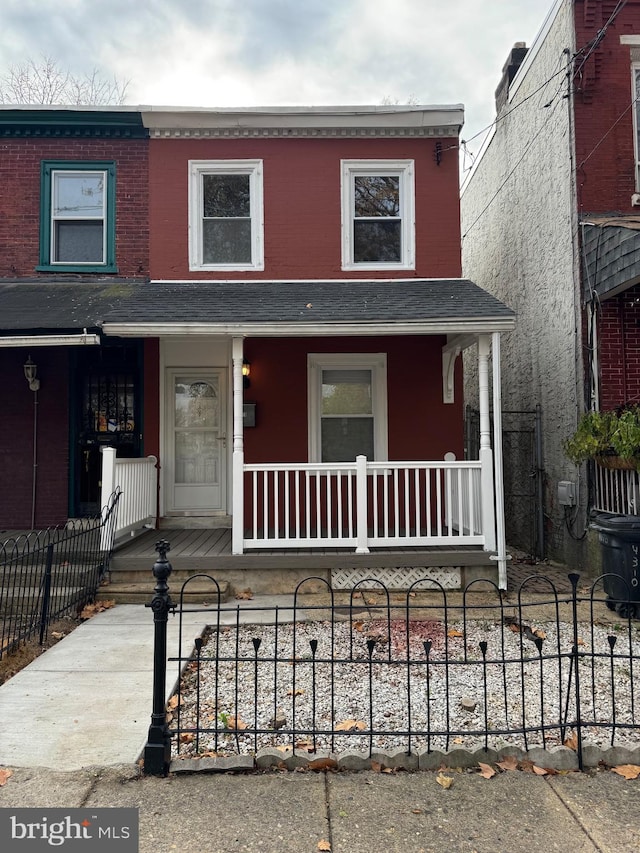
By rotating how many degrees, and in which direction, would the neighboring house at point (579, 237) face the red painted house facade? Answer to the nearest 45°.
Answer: approximately 90° to its right

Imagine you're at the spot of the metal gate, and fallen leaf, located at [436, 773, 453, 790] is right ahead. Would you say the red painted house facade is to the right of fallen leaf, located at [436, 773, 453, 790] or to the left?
right

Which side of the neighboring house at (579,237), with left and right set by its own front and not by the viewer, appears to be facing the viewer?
front

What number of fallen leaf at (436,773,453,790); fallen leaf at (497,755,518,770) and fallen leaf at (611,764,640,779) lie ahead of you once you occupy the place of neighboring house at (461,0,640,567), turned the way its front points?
3

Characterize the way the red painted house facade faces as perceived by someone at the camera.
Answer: facing the viewer

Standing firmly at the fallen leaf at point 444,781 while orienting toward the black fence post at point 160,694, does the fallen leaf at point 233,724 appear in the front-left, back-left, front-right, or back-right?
front-right

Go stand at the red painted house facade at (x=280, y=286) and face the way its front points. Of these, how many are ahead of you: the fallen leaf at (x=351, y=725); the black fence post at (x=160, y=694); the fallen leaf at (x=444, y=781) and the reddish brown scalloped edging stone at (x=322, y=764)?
4

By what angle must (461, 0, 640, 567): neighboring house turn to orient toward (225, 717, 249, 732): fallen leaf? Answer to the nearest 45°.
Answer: approximately 45° to its right

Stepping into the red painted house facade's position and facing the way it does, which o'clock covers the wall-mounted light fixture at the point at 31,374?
The wall-mounted light fixture is roughly at 3 o'clock from the red painted house facade.

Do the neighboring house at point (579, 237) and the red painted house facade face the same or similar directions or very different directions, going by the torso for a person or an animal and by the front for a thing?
same or similar directions

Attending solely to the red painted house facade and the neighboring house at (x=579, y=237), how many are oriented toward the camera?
2

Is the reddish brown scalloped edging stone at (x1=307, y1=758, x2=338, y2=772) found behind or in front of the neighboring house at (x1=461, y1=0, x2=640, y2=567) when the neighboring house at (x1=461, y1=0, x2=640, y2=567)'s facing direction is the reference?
in front

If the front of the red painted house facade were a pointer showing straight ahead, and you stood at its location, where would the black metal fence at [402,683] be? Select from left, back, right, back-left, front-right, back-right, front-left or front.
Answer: front

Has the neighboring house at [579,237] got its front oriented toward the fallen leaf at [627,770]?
yes

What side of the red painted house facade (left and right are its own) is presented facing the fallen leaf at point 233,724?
front

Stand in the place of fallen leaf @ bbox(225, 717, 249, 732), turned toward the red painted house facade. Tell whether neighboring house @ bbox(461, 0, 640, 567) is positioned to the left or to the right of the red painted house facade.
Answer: right
